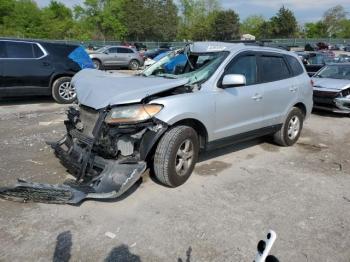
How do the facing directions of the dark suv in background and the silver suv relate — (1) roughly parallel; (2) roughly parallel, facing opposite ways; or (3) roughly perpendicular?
roughly parallel

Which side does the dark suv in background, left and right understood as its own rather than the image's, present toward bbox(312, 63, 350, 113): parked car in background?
back

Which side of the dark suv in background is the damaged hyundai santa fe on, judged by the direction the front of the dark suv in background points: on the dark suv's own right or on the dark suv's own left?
on the dark suv's own left

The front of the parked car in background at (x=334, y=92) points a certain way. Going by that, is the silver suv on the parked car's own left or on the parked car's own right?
on the parked car's own right

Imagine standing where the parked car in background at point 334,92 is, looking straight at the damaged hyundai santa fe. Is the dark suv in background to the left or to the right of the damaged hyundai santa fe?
right

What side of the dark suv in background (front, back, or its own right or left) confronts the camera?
left

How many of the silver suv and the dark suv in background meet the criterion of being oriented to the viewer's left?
2

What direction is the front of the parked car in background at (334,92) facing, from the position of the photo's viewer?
facing the viewer and to the left of the viewer

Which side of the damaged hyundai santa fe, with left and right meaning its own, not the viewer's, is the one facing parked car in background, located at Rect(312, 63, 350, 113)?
back

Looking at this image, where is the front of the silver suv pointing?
to the viewer's left
